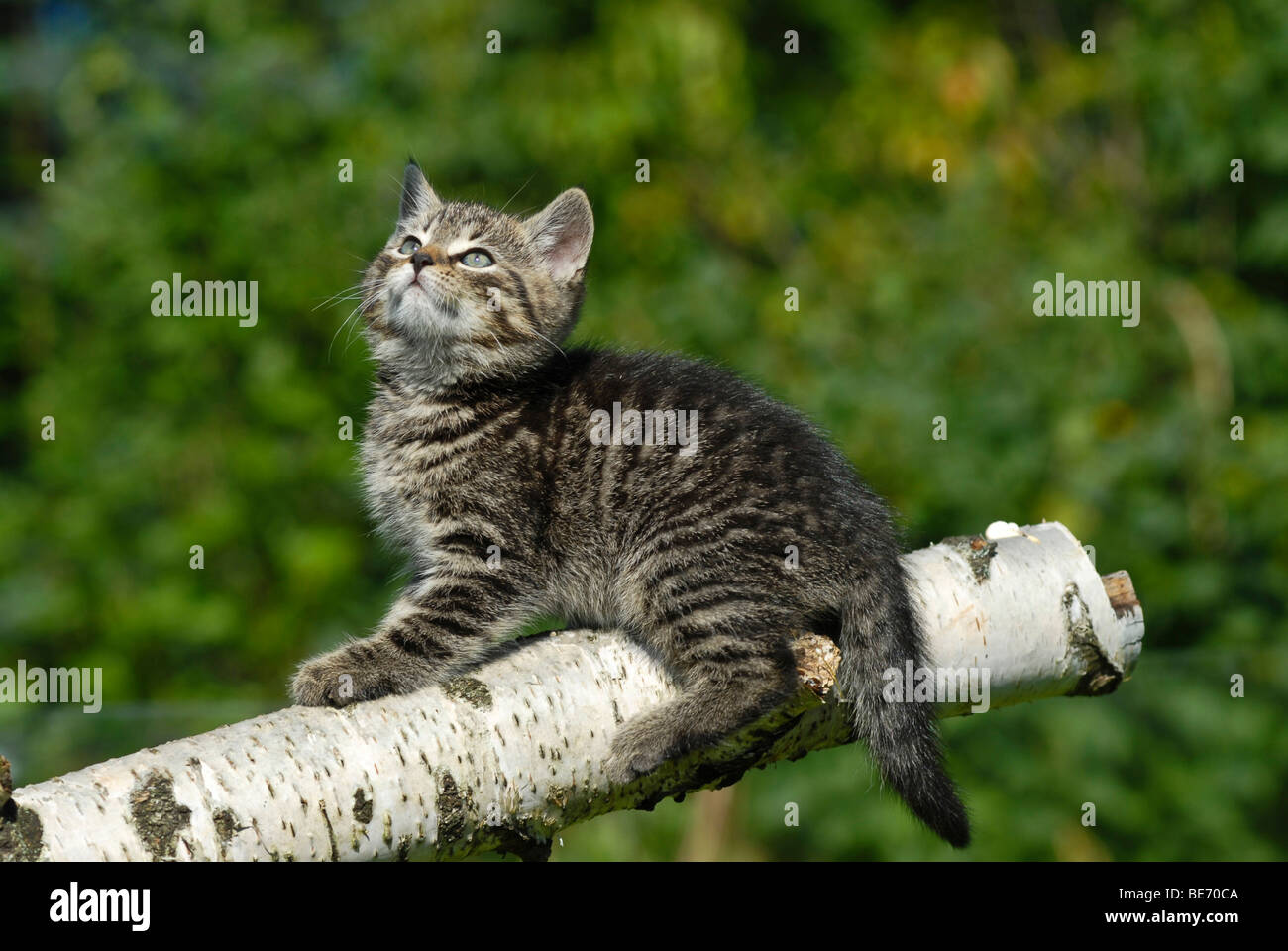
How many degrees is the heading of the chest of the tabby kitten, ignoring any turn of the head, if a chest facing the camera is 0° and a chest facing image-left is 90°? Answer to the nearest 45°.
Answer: approximately 90°
